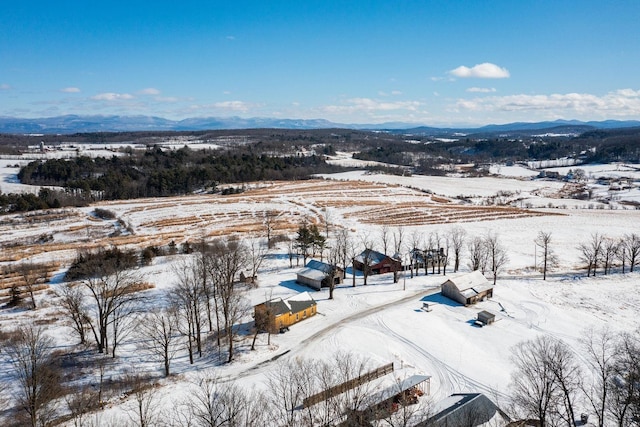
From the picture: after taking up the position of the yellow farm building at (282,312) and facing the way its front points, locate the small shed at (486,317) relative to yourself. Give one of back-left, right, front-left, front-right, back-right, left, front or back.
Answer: front-left

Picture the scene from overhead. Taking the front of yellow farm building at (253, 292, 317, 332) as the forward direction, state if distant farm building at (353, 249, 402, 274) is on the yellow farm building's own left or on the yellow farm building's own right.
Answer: on the yellow farm building's own left

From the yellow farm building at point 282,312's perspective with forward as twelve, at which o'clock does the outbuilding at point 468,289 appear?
The outbuilding is roughly at 10 o'clock from the yellow farm building.

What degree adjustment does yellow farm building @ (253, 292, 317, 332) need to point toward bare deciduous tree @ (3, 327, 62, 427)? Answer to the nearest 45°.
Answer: approximately 90° to its right

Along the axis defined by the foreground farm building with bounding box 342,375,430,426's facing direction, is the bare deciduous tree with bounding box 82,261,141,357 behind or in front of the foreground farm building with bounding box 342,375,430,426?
behind

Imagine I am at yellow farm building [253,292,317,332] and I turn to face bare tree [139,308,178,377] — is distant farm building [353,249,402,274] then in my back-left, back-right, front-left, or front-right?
back-right

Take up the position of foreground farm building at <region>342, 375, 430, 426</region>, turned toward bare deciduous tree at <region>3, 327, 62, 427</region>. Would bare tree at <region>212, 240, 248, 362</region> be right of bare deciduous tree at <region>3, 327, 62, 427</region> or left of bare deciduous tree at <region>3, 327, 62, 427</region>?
right
